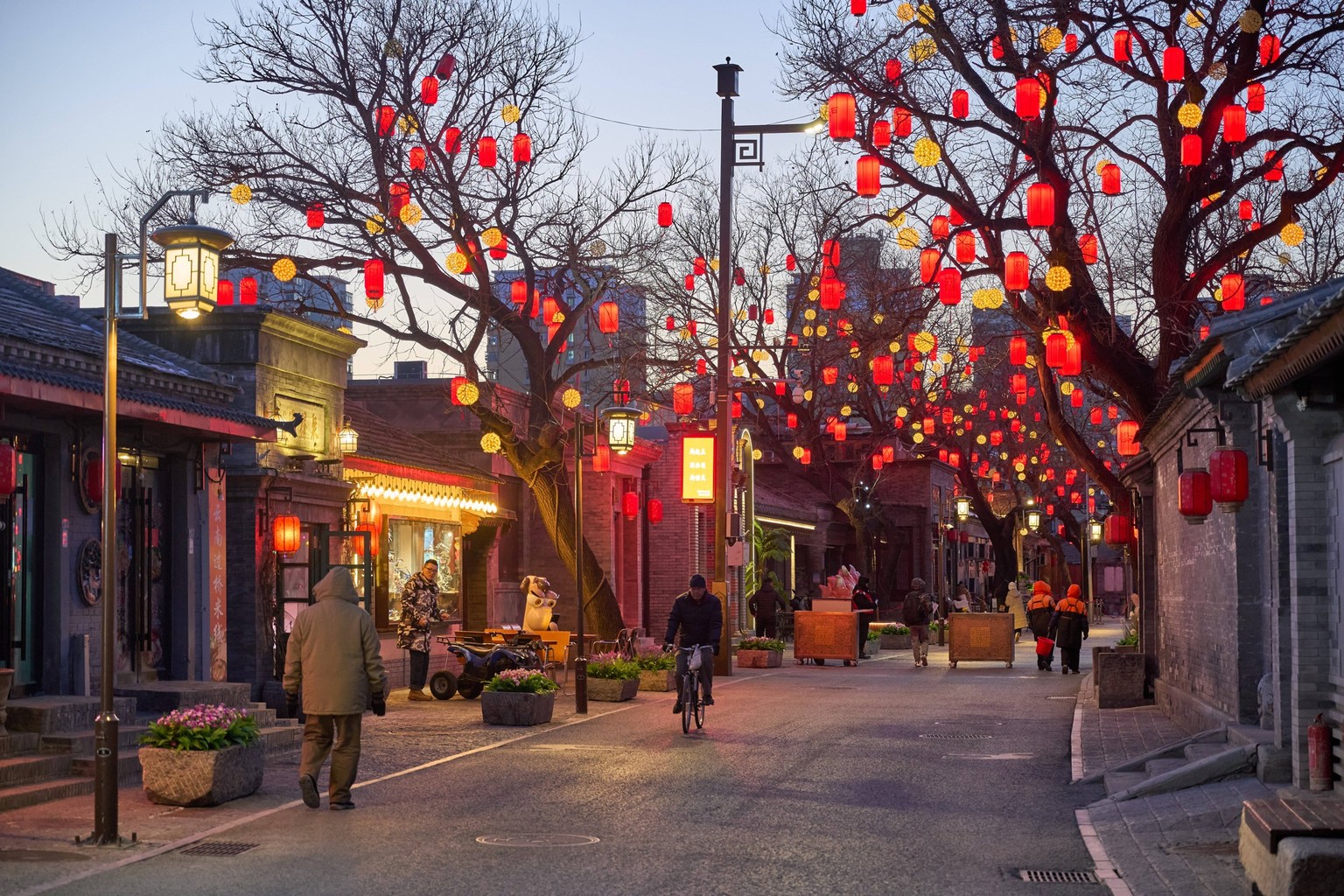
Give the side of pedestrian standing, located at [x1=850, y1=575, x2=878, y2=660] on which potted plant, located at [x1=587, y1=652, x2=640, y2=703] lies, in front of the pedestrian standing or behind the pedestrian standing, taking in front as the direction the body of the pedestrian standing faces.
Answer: behind

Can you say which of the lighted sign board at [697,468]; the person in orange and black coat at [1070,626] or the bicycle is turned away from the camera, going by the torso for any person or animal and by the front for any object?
the person in orange and black coat

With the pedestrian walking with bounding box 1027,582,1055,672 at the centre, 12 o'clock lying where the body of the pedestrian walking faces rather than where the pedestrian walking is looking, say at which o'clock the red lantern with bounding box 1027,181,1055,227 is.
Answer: The red lantern is roughly at 6 o'clock from the pedestrian walking.

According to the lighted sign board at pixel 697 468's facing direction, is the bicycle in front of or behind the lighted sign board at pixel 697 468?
in front

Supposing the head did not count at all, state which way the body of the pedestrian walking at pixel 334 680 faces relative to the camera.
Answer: away from the camera

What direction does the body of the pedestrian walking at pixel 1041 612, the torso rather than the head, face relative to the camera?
away from the camera

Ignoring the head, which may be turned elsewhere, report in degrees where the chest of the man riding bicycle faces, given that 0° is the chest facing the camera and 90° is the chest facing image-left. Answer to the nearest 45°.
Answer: approximately 0°

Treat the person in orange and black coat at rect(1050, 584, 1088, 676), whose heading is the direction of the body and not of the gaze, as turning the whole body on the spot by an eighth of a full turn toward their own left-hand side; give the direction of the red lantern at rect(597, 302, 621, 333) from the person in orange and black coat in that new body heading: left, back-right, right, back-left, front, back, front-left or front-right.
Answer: left

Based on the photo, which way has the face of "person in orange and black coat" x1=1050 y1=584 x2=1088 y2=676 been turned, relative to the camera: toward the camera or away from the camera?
away from the camera

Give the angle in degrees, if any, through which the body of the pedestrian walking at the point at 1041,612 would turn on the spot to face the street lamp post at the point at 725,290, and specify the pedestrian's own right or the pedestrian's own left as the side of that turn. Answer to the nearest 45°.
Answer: approximately 135° to the pedestrian's own left
